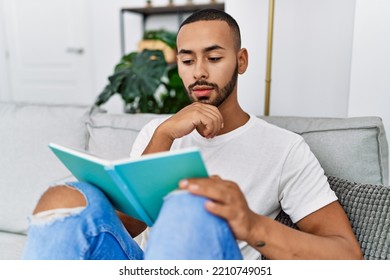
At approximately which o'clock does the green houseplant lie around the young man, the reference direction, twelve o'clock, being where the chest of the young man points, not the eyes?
The green houseplant is roughly at 4 o'clock from the young man.

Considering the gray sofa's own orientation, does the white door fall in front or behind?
behind

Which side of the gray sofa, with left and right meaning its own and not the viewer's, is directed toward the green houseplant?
back

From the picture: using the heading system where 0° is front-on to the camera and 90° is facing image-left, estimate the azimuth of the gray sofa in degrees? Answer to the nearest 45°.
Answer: approximately 0°

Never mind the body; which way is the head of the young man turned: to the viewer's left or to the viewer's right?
to the viewer's left
